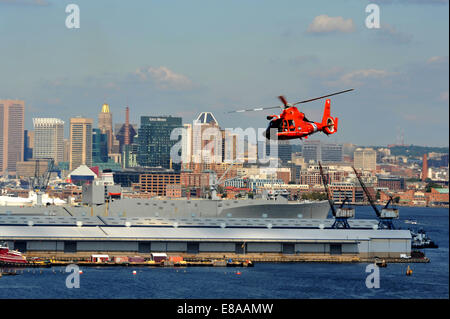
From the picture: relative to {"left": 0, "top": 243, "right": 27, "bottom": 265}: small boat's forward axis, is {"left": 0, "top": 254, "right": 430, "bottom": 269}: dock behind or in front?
in front

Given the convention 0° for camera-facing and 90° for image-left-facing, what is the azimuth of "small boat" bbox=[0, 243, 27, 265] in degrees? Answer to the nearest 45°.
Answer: approximately 270°
